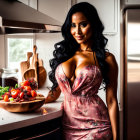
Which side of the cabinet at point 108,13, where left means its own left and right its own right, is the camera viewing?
front

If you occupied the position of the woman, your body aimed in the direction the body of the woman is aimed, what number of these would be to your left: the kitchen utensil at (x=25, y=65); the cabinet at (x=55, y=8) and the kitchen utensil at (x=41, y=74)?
0

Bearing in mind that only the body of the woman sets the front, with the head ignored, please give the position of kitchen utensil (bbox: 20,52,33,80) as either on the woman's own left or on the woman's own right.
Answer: on the woman's own right

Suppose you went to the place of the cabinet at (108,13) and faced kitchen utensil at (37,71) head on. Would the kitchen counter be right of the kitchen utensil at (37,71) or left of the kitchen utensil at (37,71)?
left

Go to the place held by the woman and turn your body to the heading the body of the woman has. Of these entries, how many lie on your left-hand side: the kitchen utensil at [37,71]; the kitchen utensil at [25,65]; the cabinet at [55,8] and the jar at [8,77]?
0

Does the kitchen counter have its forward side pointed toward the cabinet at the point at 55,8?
no

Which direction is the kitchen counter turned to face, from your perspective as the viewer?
facing the viewer and to the right of the viewer

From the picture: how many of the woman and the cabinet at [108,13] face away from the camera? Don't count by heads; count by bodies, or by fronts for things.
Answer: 0

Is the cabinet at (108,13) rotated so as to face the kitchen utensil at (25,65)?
no

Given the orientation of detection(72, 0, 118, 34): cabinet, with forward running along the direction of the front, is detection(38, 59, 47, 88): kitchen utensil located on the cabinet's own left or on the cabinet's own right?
on the cabinet's own right

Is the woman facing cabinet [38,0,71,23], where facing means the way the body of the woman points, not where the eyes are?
no

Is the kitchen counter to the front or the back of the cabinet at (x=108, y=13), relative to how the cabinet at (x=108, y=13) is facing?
to the front
